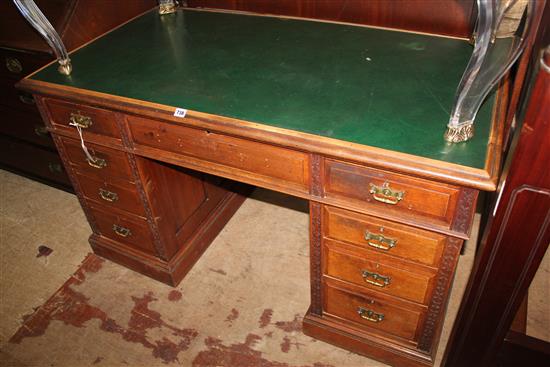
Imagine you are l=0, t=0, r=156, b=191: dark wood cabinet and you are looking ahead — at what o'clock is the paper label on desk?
The paper label on desk is roughly at 10 o'clock from the dark wood cabinet.

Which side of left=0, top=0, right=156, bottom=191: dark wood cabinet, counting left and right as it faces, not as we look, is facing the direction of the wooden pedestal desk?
left

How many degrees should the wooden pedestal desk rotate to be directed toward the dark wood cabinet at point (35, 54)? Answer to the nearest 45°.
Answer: approximately 90° to its right

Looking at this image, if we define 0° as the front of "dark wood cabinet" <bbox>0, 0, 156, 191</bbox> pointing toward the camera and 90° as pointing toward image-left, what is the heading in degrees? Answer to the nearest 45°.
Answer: approximately 45°

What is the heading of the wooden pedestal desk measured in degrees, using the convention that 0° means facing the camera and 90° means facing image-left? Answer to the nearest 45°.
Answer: approximately 45°
